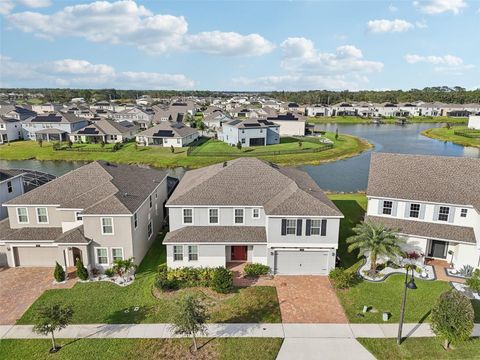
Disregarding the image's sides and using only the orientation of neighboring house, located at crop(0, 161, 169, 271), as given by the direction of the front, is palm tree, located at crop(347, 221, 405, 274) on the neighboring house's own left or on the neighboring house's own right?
on the neighboring house's own left

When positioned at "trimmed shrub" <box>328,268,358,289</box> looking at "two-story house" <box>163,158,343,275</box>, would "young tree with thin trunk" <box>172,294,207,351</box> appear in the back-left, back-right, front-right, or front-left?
front-left

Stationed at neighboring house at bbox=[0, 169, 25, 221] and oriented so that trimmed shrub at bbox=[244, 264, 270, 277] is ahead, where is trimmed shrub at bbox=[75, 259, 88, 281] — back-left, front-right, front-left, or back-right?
front-right

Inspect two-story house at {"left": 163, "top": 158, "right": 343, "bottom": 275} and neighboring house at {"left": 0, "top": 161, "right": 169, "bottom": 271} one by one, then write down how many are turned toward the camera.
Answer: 2

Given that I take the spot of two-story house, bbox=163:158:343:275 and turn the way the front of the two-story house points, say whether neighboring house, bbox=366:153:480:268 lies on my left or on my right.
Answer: on my left

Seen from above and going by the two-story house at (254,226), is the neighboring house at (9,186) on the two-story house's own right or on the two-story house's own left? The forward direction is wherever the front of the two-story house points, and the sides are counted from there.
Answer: on the two-story house's own right

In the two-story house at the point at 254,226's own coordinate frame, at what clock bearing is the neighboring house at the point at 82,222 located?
The neighboring house is roughly at 3 o'clock from the two-story house.

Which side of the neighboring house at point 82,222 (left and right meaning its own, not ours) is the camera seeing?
front

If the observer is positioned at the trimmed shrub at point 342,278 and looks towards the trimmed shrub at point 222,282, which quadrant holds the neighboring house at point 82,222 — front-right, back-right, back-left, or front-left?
front-right

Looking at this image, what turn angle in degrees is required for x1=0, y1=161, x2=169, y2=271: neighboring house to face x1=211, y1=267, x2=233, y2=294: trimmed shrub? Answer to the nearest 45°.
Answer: approximately 45° to its left

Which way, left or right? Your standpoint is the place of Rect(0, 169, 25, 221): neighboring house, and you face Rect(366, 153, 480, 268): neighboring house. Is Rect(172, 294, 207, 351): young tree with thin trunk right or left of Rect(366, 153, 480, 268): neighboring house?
right

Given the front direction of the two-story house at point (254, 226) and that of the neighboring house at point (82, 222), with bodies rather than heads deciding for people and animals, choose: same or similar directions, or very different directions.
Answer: same or similar directions

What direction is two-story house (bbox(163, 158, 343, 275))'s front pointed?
toward the camera
